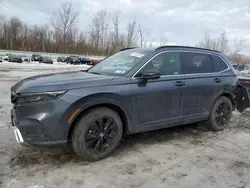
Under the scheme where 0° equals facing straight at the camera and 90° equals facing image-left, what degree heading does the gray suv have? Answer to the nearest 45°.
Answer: approximately 45°
